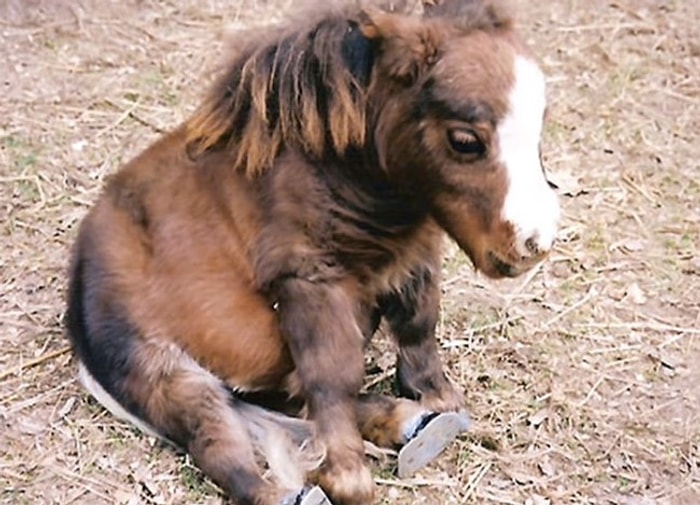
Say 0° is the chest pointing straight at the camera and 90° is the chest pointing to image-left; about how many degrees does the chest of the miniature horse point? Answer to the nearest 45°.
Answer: approximately 315°
